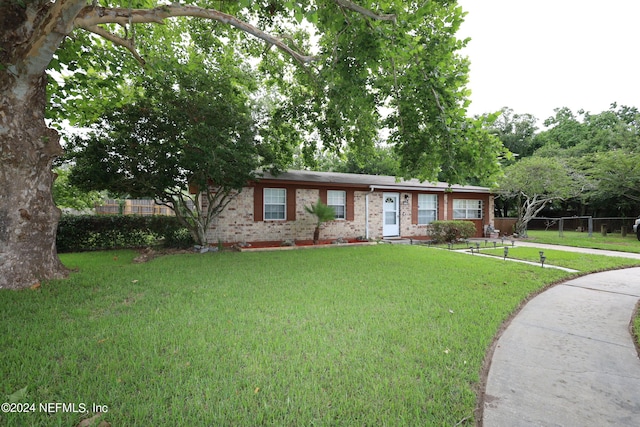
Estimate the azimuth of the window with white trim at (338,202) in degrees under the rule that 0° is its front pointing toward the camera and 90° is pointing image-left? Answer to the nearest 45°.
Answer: approximately 0°

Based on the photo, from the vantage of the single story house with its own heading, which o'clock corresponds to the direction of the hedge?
The hedge is roughly at 2 o'clock from the single story house.

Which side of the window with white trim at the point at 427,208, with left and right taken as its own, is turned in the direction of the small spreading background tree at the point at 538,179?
left

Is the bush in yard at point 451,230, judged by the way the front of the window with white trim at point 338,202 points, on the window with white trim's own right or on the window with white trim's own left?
on the window with white trim's own left

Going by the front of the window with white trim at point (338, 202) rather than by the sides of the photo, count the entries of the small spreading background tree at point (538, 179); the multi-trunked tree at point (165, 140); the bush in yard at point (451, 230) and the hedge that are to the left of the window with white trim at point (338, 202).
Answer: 2

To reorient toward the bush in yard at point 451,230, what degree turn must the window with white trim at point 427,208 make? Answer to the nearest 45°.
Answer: approximately 45° to its left

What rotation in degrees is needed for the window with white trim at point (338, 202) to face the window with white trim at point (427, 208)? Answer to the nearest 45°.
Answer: approximately 135° to its left

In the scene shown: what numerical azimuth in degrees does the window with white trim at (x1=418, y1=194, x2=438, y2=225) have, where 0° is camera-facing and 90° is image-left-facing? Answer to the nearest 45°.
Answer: approximately 0°

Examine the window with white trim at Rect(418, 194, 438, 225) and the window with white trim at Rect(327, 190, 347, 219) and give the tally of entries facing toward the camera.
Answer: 2
